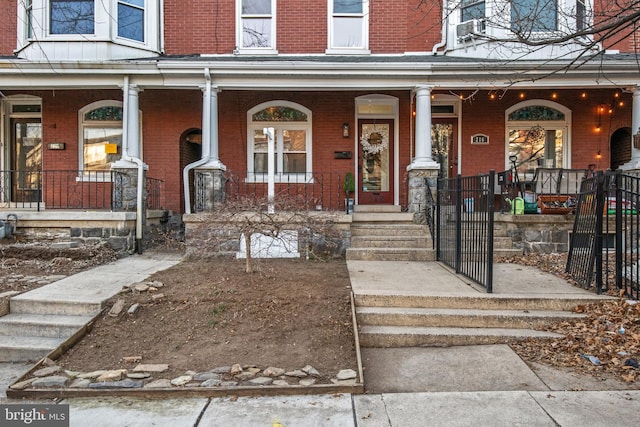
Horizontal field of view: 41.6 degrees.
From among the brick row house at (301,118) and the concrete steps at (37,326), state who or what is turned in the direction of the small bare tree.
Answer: the brick row house

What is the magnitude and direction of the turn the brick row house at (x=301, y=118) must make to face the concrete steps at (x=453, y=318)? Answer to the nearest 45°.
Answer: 0° — it already faces it

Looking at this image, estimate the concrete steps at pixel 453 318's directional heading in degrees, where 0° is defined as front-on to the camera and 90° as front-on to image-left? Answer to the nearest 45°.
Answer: approximately 0°

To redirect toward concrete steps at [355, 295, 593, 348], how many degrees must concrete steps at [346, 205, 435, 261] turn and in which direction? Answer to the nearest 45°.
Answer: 0° — it already faces it

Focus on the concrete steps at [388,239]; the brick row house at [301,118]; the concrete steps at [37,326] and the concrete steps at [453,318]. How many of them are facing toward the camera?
4

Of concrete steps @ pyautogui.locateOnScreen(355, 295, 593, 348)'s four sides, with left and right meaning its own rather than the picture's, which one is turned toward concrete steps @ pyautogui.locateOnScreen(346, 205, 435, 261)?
back

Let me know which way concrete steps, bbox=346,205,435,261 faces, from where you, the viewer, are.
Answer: facing the viewer

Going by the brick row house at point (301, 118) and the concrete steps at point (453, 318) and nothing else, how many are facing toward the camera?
2
